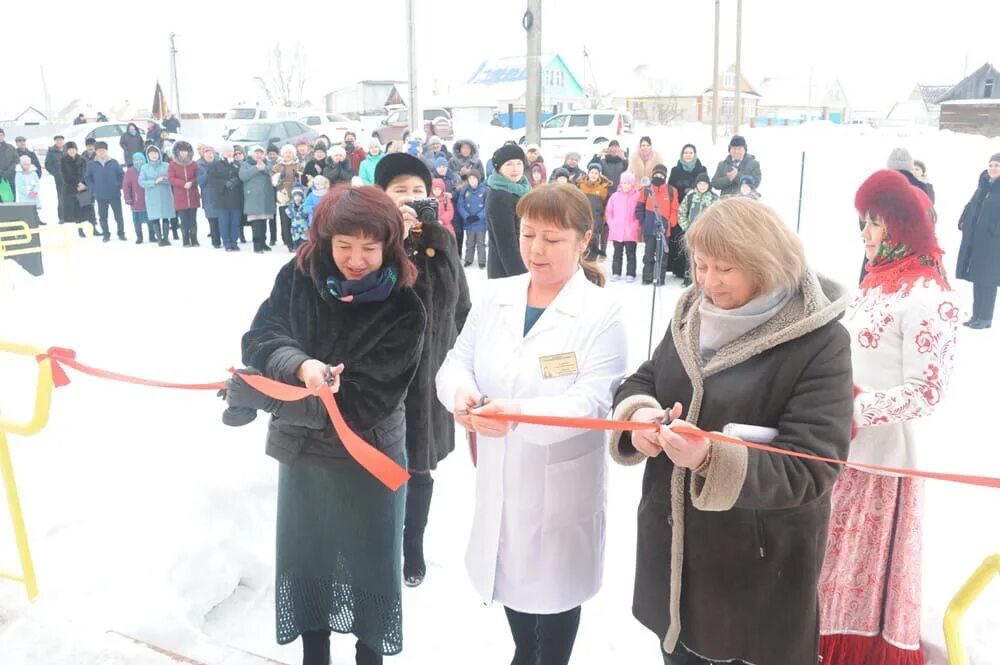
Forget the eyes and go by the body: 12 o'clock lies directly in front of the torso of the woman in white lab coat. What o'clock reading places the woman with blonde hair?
The woman with blonde hair is roughly at 9 o'clock from the woman in white lab coat.

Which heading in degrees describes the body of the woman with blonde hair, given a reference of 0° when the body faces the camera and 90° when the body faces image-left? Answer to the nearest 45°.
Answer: approximately 45°

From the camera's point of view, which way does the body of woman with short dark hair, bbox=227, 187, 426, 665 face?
toward the camera

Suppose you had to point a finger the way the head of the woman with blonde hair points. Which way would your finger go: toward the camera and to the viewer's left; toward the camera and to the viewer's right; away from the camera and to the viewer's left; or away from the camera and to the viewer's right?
toward the camera and to the viewer's left

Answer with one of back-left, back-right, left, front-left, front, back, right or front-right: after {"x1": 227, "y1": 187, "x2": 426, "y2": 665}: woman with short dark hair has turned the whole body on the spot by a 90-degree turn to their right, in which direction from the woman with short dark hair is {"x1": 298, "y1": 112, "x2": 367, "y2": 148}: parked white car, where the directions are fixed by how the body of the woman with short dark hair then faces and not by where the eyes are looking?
right

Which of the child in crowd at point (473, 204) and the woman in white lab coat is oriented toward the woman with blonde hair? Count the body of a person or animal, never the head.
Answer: the child in crowd

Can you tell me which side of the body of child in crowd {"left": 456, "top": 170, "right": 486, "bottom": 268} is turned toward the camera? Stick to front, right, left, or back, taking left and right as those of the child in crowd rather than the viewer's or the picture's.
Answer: front

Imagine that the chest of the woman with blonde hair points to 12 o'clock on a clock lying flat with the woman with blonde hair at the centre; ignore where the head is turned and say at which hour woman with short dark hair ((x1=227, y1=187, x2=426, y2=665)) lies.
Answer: The woman with short dark hair is roughly at 2 o'clock from the woman with blonde hair.

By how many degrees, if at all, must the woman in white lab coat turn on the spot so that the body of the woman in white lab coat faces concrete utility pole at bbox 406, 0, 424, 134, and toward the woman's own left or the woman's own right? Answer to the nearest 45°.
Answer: approximately 135° to the woman's own right

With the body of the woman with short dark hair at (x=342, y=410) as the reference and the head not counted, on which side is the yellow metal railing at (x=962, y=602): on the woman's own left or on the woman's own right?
on the woman's own left

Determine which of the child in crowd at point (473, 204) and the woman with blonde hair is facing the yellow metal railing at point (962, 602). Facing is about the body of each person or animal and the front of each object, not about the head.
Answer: the child in crowd

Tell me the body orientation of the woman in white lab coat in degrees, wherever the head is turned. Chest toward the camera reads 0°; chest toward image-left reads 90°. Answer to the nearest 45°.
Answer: approximately 45°

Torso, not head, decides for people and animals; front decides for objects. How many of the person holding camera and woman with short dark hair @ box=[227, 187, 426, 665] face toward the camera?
2

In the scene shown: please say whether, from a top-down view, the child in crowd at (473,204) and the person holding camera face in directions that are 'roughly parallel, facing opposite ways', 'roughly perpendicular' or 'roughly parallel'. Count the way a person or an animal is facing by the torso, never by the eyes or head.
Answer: roughly parallel

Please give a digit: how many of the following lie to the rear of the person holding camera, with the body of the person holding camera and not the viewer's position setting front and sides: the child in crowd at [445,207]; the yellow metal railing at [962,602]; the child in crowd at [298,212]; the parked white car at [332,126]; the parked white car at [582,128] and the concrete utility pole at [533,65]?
5

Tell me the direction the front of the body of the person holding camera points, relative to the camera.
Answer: toward the camera

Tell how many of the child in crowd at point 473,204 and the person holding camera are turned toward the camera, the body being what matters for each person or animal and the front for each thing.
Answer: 2

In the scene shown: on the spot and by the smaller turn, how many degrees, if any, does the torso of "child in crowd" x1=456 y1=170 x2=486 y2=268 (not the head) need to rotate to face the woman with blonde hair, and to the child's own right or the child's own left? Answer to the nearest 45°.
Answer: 0° — they already face them

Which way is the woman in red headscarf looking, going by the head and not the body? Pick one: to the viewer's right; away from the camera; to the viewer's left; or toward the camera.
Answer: to the viewer's left
